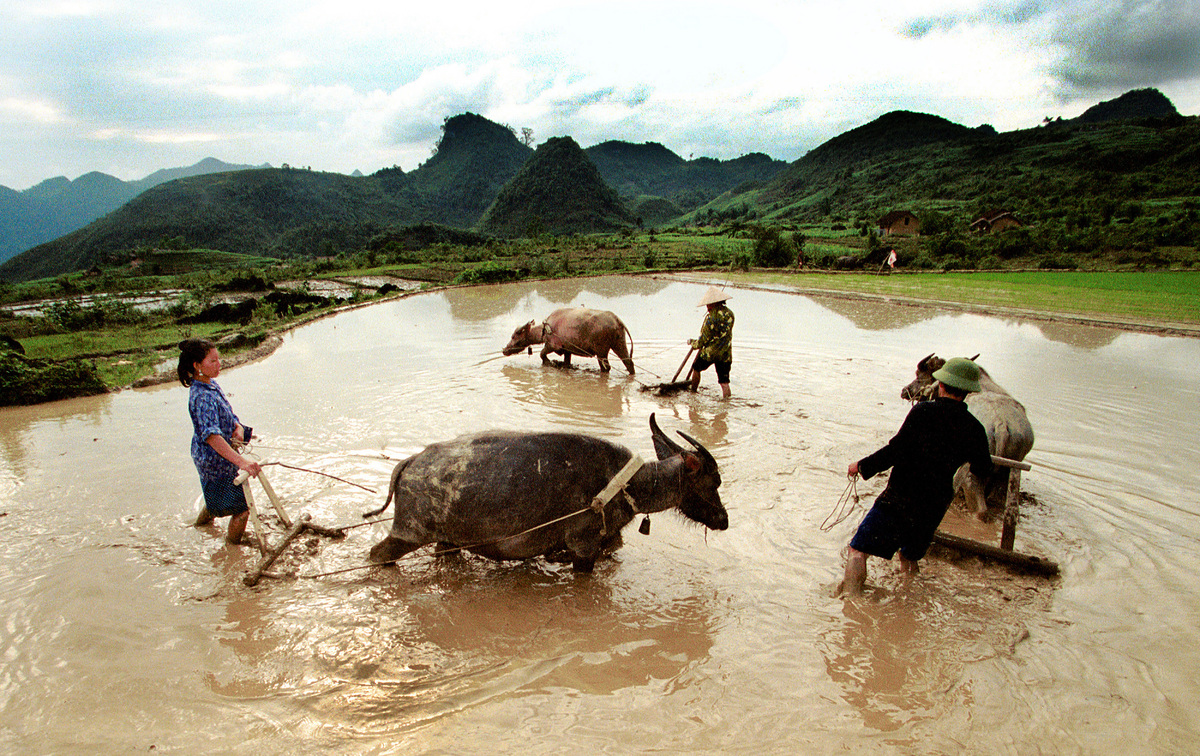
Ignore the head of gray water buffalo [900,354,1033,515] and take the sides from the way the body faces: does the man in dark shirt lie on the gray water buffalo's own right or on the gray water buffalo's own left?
on the gray water buffalo's own left

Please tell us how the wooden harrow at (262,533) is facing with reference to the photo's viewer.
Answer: facing to the right of the viewer

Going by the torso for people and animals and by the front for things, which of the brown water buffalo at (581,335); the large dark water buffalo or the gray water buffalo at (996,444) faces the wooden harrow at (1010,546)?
the large dark water buffalo

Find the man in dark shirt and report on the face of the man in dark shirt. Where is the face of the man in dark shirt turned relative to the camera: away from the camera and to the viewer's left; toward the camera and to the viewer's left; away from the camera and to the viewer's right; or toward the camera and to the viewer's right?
away from the camera and to the viewer's left

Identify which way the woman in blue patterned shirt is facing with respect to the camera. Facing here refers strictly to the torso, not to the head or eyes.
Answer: to the viewer's right

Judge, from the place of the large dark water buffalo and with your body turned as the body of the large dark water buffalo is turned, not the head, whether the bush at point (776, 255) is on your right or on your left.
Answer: on your left

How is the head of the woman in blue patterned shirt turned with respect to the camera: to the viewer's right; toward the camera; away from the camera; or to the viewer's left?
to the viewer's right

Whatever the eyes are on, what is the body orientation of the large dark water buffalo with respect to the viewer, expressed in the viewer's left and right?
facing to the right of the viewer

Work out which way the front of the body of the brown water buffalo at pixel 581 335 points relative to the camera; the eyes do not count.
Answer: to the viewer's left

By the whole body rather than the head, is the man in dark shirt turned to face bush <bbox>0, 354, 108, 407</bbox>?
no

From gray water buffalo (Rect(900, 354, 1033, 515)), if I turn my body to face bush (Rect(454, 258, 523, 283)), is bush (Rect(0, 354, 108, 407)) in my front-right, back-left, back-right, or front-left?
front-left

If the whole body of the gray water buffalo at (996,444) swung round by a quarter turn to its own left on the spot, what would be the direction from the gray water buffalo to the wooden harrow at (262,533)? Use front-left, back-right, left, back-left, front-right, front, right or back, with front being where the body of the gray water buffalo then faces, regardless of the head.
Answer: front

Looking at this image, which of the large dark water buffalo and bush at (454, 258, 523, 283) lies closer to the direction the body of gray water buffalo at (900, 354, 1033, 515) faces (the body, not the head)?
the bush

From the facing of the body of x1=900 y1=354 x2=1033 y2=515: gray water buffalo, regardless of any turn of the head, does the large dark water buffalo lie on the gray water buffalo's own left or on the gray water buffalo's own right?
on the gray water buffalo's own left

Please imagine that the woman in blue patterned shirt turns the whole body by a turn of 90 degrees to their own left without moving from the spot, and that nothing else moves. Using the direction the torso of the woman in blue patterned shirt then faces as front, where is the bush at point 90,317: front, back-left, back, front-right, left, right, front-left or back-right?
front

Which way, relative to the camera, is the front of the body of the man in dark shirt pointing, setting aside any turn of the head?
away from the camera

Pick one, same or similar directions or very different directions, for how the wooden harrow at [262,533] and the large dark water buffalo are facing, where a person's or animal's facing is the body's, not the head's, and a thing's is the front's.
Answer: same or similar directions

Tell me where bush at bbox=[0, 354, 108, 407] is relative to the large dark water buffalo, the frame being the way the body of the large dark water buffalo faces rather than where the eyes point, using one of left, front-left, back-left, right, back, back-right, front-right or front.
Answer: back-left

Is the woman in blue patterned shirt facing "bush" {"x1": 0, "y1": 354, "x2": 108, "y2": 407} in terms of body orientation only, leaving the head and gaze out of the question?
no

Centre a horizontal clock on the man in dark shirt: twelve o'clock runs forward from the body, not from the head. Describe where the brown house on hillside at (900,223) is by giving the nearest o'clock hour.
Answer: The brown house on hillside is roughly at 12 o'clock from the man in dark shirt.
